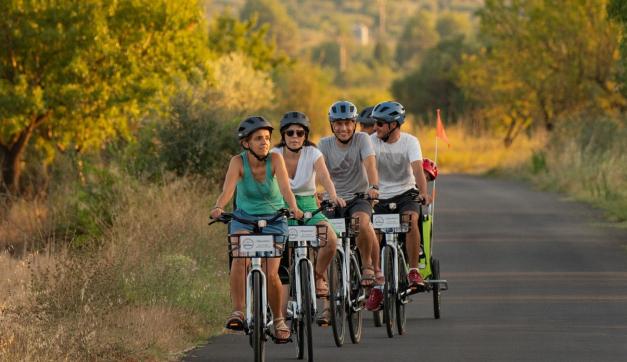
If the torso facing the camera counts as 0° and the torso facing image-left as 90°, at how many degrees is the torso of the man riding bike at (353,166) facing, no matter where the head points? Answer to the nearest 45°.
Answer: approximately 0°

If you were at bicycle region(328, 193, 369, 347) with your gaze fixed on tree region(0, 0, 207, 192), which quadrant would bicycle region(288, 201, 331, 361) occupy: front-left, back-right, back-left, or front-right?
back-left

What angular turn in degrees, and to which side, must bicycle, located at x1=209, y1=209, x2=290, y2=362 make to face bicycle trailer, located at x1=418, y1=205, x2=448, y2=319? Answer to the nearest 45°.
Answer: approximately 135° to its left

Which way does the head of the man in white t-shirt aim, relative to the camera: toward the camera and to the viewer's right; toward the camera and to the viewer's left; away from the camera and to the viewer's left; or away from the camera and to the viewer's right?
toward the camera and to the viewer's left

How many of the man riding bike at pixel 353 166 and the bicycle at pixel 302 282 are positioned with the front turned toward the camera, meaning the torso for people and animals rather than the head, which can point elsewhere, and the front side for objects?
2
